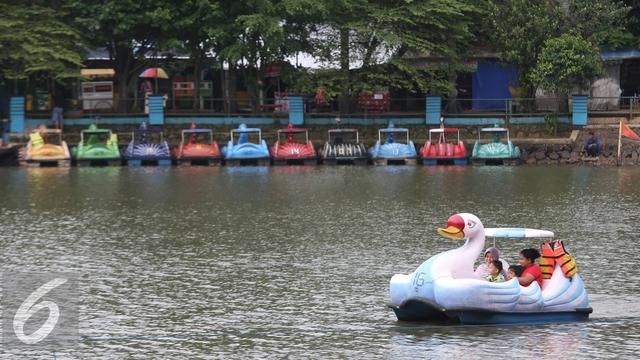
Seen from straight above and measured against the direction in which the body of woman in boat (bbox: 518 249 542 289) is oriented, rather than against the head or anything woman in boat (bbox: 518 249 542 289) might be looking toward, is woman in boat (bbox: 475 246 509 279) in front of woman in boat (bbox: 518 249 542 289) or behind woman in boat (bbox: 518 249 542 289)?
in front

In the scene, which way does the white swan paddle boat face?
to the viewer's left

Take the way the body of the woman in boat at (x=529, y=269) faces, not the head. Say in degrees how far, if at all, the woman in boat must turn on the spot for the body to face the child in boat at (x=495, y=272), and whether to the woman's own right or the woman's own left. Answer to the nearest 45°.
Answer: approximately 45° to the woman's own left

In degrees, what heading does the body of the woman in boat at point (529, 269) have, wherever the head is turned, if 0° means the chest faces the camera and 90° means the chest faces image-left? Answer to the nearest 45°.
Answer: approximately 90°
